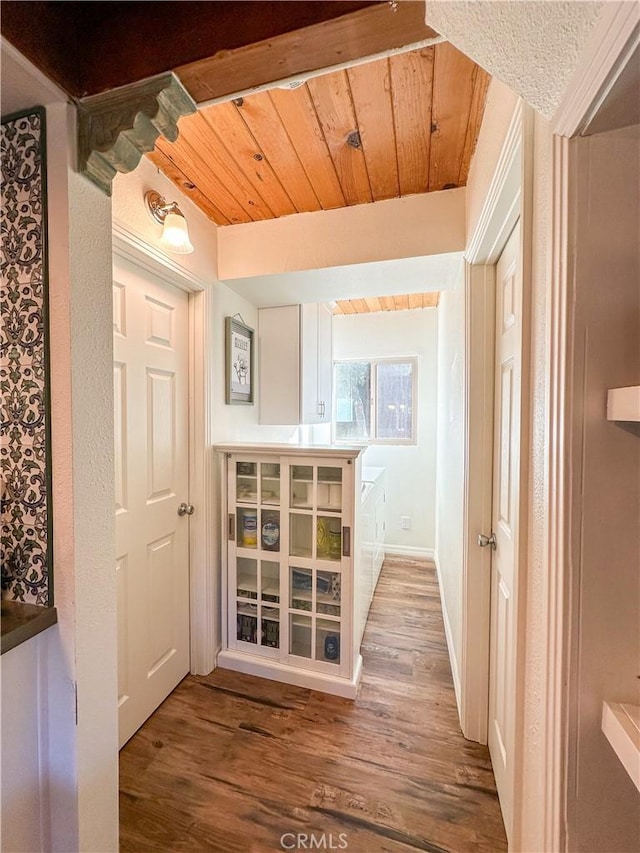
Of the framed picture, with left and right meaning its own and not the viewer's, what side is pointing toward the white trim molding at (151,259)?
right

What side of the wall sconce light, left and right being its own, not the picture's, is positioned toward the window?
left

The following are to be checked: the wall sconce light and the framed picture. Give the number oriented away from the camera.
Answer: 0

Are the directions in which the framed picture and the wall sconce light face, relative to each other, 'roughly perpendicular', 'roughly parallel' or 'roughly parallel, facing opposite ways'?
roughly parallel

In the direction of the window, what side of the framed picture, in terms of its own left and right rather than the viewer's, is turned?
left

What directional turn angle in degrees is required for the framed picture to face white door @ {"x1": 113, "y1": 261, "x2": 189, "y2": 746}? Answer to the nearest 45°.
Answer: approximately 90° to its right

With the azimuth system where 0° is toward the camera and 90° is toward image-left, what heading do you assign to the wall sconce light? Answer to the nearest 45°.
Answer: approximately 315°

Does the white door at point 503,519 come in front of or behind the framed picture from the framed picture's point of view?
in front

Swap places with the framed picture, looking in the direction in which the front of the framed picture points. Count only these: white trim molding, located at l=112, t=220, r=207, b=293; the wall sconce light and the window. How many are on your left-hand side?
1

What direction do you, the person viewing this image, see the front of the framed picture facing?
facing the viewer and to the right of the viewer
